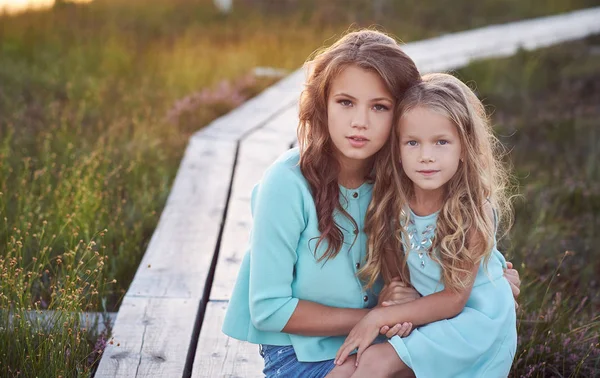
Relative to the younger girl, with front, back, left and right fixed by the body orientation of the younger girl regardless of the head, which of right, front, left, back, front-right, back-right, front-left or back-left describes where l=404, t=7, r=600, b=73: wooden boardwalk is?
back-right

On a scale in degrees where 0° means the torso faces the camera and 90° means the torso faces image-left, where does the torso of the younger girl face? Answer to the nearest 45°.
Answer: approximately 45°

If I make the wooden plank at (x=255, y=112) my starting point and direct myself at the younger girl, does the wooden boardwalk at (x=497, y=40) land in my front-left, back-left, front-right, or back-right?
back-left

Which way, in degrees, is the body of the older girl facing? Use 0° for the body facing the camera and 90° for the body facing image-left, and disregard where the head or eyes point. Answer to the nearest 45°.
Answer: approximately 315°

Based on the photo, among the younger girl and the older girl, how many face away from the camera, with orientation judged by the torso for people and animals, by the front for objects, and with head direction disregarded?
0
